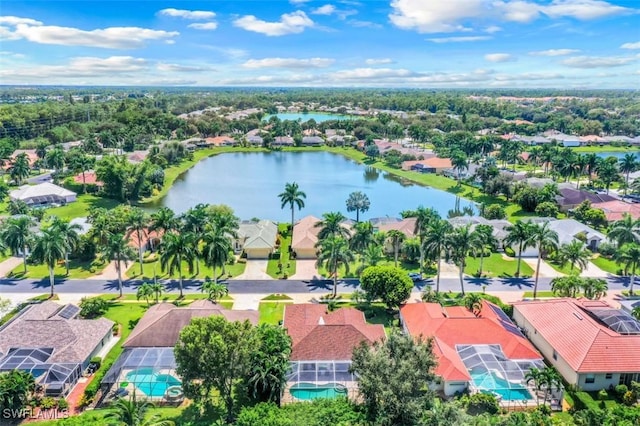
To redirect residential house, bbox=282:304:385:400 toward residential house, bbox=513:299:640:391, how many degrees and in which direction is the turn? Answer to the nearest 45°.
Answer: approximately 90° to its right

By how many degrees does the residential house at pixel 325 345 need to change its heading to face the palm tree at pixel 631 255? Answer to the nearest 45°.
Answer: approximately 45° to its right

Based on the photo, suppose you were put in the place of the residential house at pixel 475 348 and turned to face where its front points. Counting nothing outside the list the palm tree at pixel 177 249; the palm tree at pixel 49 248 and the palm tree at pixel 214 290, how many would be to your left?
3

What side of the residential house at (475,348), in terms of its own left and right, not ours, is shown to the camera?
back

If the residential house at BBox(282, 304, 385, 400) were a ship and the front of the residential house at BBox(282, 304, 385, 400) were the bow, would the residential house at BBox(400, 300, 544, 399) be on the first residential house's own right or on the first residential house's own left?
on the first residential house's own right

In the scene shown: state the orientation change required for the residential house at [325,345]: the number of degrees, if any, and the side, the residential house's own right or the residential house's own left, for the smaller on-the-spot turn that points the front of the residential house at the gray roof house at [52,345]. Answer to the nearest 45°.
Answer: approximately 90° to the residential house's own left

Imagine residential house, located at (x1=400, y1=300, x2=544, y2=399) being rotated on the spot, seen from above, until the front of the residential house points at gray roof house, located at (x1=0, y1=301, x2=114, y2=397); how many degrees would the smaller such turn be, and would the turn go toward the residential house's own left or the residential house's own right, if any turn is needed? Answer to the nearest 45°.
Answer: approximately 90° to the residential house's own left

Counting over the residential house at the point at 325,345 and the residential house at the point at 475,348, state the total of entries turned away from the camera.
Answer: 2

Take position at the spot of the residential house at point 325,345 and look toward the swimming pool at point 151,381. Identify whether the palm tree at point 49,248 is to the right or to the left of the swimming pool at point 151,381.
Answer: right

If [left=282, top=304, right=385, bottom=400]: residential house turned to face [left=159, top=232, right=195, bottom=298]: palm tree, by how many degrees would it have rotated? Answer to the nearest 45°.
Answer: approximately 45° to its left

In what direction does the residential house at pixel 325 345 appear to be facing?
away from the camera
